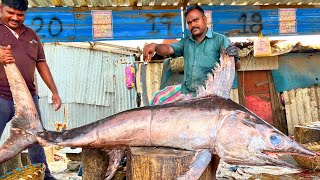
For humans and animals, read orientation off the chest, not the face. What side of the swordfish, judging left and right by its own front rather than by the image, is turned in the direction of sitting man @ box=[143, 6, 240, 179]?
left

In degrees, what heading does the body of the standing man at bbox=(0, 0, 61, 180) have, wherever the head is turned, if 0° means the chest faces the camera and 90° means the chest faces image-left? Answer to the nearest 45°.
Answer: approximately 0°

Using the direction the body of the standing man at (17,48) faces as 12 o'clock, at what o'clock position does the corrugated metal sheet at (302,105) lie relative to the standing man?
The corrugated metal sheet is roughly at 8 o'clock from the standing man.

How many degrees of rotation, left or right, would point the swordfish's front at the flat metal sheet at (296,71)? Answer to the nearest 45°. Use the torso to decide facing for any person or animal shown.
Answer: approximately 45° to its left

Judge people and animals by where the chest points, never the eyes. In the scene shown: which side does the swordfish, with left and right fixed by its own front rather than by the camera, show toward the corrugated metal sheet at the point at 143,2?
left

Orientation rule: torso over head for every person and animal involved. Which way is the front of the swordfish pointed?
to the viewer's right

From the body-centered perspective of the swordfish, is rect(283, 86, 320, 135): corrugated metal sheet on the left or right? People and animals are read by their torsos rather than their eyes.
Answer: on its left
